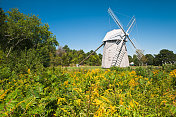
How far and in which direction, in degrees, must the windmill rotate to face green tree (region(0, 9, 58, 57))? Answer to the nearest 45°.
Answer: approximately 90° to its right

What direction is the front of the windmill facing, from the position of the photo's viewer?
facing the viewer and to the right of the viewer
